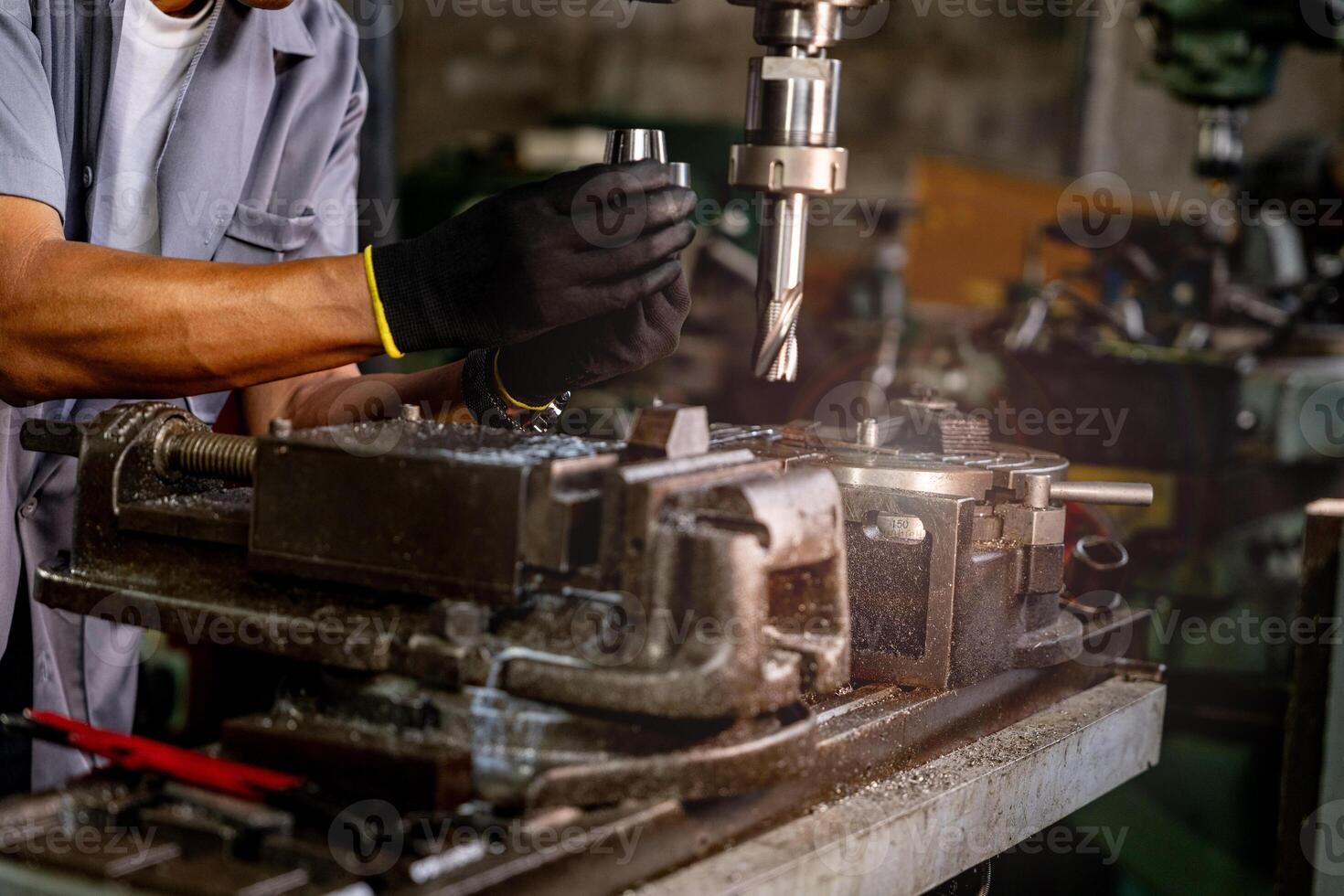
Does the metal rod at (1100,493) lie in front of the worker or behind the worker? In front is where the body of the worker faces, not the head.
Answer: in front

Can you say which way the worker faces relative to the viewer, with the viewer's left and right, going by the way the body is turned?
facing the viewer and to the right of the viewer

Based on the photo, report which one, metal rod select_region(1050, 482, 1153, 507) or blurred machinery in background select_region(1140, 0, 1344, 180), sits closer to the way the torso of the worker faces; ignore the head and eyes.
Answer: the metal rod

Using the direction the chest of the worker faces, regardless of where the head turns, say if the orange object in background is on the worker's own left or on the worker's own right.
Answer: on the worker's own left

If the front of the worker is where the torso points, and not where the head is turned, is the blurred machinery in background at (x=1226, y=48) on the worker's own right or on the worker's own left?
on the worker's own left

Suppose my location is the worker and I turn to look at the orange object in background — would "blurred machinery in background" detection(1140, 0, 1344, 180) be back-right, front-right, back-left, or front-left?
front-right

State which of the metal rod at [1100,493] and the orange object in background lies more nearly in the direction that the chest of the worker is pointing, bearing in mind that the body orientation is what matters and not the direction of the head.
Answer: the metal rod

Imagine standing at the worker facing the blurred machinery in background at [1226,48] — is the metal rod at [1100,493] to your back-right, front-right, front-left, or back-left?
front-right
